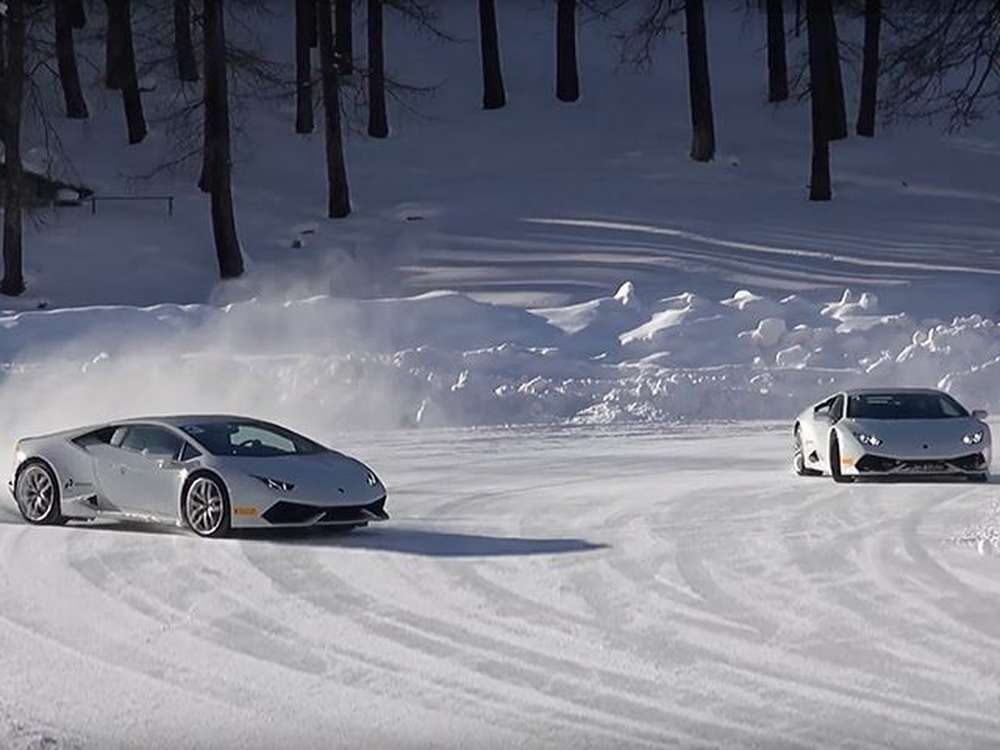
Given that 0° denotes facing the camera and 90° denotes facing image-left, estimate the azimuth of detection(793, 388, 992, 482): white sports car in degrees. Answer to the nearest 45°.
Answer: approximately 0°

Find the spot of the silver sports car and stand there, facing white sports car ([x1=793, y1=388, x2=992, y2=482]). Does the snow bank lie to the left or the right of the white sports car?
left

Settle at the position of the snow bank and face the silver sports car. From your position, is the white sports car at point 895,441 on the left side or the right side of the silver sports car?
left

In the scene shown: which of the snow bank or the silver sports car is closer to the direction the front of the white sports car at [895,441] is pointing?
the silver sports car

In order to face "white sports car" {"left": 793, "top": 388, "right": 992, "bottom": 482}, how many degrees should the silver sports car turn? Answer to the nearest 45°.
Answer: approximately 45° to its left

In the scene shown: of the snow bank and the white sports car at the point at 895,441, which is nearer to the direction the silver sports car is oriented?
the white sports car

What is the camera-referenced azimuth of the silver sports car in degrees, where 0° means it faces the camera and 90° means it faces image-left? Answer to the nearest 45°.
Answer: approximately 315°

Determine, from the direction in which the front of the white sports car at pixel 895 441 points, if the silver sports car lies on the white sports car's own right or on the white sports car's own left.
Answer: on the white sports car's own right
